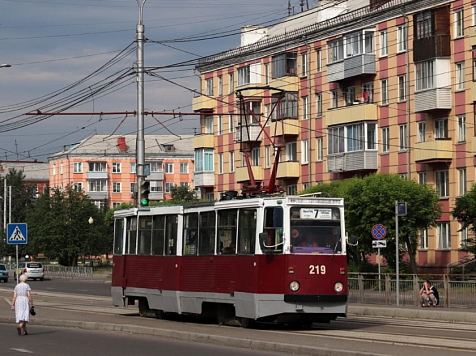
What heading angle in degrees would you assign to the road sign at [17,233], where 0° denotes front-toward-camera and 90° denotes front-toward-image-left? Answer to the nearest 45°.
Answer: approximately 0°

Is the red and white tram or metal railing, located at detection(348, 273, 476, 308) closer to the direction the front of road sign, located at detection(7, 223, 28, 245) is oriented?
the red and white tram

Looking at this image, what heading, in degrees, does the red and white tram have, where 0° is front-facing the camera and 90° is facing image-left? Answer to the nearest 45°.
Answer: approximately 315°

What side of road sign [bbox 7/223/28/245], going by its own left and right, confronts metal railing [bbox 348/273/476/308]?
left

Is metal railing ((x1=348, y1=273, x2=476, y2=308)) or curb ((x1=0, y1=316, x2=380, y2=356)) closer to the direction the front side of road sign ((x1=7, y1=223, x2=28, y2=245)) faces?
the curb

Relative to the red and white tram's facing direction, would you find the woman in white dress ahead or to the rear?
to the rear

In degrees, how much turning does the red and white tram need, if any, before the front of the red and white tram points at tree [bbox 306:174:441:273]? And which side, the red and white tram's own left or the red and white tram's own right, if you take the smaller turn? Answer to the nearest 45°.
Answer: approximately 135° to the red and white tram's own left

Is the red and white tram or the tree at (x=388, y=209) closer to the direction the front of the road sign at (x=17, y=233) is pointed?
the red and white tram

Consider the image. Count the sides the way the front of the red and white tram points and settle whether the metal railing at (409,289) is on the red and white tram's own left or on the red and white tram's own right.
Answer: on the red and white tram's own left

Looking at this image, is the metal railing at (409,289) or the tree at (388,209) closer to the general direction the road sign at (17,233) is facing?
the metal railing

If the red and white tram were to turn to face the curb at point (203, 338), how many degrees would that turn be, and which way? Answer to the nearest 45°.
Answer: approximately 90° to its right

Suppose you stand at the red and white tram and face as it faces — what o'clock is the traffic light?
The traffic light is roughly at 7 o'clock from the red and white tram.

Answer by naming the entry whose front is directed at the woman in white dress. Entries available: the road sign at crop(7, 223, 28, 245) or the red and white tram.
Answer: the road sign

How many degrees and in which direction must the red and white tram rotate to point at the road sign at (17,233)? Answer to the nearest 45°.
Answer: approximately 180°

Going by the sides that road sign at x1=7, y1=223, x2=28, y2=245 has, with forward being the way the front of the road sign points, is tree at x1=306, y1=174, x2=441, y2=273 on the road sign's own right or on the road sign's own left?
on the road sign's own left

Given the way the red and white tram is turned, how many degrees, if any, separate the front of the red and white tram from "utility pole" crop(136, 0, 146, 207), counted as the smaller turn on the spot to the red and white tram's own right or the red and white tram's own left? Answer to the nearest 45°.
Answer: approximately 135° to the red and white tram's own left
